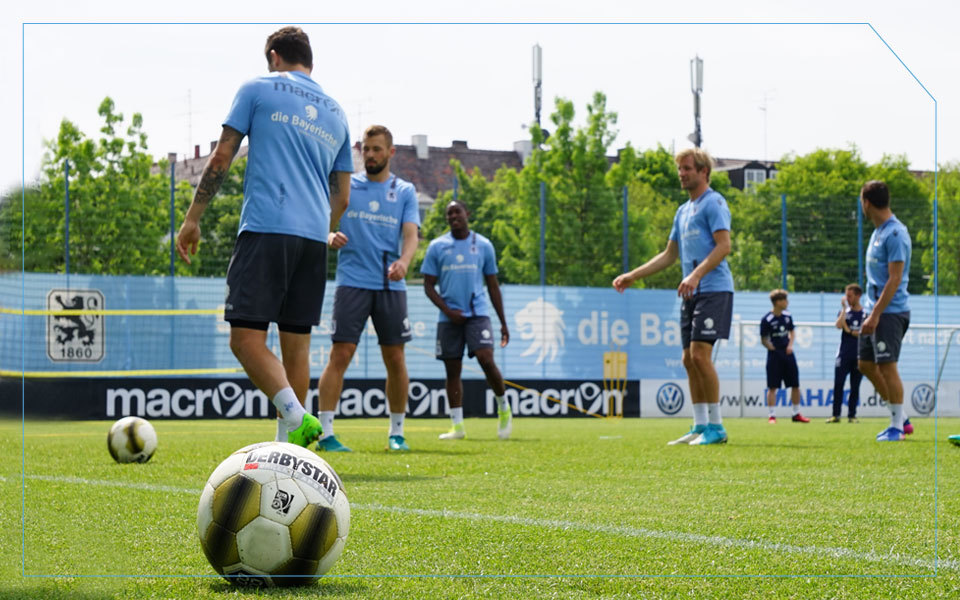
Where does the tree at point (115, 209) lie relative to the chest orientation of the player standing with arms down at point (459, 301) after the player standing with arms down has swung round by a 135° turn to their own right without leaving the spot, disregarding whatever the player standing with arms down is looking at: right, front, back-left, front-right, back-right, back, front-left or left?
front

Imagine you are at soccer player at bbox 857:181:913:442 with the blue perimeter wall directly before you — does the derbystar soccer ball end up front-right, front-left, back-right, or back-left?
back-left

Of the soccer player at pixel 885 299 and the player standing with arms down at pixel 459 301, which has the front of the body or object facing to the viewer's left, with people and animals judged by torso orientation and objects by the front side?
the soccer player

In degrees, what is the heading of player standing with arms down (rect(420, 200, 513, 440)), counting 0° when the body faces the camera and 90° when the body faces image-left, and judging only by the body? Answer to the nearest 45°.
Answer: approximately 0°

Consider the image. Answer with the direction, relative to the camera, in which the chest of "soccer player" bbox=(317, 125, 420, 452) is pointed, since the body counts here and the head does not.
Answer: toward the camera

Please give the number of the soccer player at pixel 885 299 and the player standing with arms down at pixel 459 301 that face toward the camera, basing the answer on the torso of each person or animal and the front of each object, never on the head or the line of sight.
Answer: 1

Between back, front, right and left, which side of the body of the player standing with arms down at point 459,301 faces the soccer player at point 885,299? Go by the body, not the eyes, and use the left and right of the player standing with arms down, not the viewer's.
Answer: left

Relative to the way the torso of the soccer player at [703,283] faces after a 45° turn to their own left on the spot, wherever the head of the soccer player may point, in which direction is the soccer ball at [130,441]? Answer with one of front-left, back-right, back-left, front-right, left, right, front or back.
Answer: front-right

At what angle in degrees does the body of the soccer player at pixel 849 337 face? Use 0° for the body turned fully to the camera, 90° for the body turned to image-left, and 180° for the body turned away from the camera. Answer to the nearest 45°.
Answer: approximately 45°

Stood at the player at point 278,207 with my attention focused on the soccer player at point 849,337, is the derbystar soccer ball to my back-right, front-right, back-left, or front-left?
back-right

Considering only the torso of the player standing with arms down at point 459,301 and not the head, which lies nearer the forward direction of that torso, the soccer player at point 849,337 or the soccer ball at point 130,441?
the soccer ball

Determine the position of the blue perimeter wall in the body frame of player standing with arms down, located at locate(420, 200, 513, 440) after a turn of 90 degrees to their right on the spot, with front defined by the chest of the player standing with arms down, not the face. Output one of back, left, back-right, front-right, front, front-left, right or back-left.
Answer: right

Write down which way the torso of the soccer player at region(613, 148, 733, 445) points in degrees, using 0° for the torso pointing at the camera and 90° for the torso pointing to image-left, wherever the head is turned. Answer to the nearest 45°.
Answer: approximately 45°

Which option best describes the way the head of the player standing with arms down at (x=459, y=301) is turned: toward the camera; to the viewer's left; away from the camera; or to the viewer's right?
toward the camera

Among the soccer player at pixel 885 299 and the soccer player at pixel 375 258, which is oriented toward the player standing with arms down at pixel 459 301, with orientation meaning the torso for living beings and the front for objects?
the soccer player at pixel 885 299

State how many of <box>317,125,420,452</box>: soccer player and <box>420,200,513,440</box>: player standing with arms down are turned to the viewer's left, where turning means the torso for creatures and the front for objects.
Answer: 0

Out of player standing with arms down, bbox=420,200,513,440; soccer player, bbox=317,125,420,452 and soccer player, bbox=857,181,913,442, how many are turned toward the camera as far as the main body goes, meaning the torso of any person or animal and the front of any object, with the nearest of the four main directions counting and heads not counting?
2
